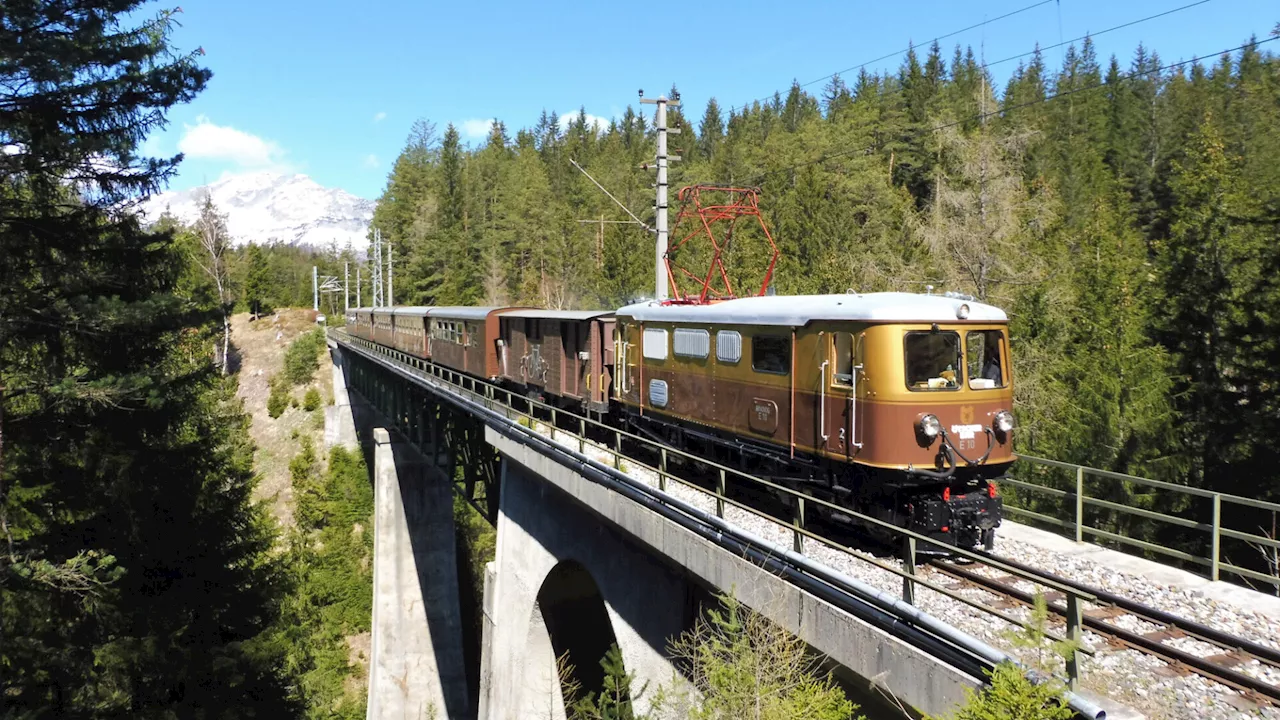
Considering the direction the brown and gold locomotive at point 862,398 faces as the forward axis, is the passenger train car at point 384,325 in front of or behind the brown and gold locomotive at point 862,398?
behind

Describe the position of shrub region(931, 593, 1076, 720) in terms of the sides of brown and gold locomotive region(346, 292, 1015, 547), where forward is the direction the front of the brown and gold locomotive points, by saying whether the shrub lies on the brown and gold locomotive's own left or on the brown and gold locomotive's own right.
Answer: on the brown and gold locomotive's own right

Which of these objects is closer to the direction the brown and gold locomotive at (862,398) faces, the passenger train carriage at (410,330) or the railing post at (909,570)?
the railing post

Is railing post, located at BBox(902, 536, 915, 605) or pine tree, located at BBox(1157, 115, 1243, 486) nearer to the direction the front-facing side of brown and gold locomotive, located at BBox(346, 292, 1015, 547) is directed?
the railing post

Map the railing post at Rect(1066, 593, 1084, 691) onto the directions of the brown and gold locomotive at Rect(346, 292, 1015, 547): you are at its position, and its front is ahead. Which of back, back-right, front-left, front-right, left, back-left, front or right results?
front-right

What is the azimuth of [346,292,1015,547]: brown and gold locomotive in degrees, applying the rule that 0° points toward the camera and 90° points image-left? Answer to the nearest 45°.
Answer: approximately 315°

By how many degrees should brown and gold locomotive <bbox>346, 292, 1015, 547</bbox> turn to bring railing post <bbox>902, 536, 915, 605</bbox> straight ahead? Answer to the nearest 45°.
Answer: approximately 45° to its right

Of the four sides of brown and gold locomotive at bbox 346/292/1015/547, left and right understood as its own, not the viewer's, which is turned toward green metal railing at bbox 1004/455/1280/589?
front

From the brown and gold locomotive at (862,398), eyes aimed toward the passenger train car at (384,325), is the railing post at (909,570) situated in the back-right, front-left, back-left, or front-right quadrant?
back-left

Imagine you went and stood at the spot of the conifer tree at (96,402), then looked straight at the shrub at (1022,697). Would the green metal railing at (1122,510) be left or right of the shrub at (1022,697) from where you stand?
left

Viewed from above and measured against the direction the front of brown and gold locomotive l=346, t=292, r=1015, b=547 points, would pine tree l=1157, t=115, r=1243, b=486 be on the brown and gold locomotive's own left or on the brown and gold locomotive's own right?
on the brown and gold locomotive's own left

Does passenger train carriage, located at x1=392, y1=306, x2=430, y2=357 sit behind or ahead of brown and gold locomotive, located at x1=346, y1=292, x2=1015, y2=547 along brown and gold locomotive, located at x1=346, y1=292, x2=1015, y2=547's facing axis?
behind

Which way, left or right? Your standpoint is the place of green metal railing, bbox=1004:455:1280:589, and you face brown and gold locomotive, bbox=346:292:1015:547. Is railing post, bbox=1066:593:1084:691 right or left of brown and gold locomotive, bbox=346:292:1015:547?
left
